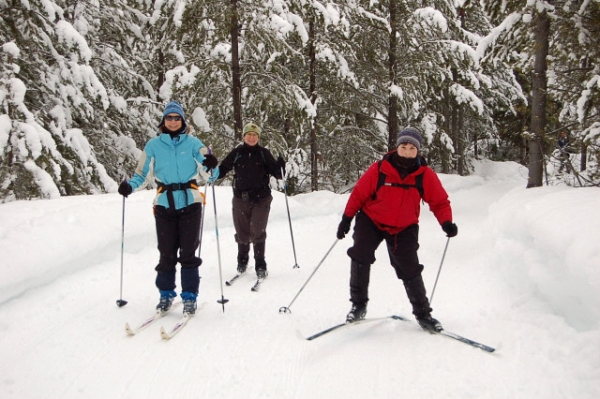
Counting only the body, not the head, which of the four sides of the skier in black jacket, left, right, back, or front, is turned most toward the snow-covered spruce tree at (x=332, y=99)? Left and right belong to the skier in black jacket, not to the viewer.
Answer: back

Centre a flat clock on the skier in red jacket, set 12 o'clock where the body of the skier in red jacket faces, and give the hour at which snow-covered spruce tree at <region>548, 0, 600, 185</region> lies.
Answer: The snow-covered spruce tree is roughly at 7 o'clock from the skier in red jacket.

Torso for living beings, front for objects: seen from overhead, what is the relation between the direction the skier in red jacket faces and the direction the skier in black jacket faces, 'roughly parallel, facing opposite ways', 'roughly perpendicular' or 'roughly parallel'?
roughly parallel

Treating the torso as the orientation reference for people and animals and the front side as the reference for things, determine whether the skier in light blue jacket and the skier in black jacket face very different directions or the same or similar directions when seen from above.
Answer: same or similar directions

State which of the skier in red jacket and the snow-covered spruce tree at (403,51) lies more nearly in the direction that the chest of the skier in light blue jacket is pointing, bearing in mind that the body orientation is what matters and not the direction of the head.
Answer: the skier in red jacket

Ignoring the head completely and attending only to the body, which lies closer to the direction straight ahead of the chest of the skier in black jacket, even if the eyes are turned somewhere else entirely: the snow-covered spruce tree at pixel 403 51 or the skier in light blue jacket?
the skier in light blue jacket

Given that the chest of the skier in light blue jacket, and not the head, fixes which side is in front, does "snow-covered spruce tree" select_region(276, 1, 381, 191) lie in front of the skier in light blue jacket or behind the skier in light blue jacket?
behind

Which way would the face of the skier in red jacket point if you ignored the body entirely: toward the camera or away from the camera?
toward the camera

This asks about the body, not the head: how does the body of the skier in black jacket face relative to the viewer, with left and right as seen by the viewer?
facing the viewer

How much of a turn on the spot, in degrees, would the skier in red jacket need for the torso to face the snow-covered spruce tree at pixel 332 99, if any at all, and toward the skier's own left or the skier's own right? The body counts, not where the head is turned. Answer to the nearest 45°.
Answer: approximately 180°

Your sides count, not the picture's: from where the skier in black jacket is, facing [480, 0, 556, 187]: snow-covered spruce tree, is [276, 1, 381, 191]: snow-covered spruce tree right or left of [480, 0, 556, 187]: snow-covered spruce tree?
left

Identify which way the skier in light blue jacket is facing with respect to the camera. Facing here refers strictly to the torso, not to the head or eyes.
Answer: toward the camera

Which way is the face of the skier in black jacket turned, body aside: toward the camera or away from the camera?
toward the camera

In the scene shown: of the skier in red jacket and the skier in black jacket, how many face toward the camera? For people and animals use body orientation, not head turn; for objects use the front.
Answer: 2

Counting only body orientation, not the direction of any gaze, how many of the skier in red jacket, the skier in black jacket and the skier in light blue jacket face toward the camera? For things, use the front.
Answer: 3
